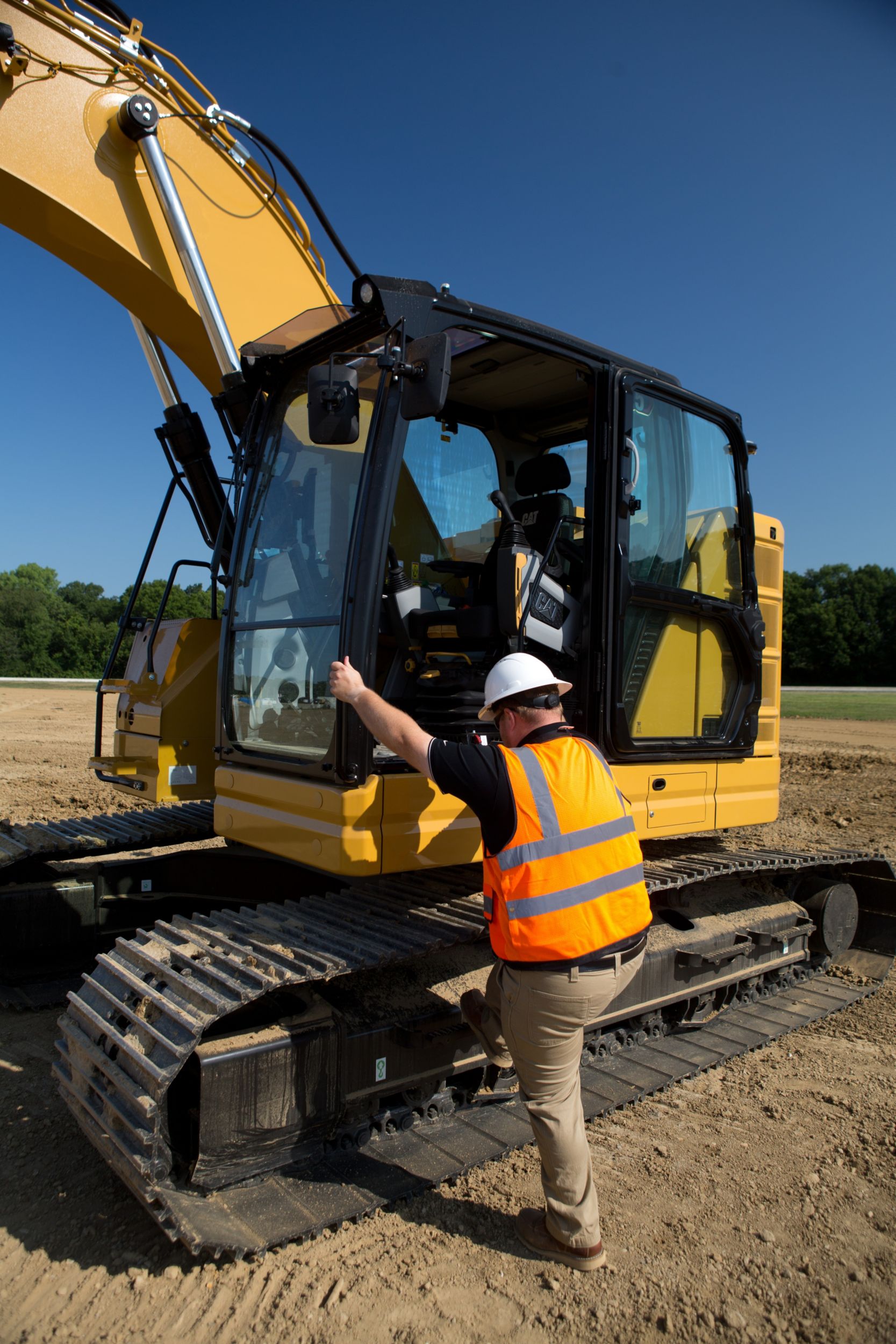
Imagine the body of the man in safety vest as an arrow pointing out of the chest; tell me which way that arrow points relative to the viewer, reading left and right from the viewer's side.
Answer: facing away from the viewer and to the left of the viewer

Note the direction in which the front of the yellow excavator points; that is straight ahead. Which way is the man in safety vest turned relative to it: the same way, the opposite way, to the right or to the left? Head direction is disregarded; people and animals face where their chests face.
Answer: to the right

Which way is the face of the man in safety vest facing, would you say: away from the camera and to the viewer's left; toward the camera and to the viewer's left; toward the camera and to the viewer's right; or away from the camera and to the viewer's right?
away from the camera and to the viewer's left

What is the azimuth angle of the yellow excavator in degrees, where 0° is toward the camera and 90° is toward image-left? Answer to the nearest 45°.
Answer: approximately 45°
